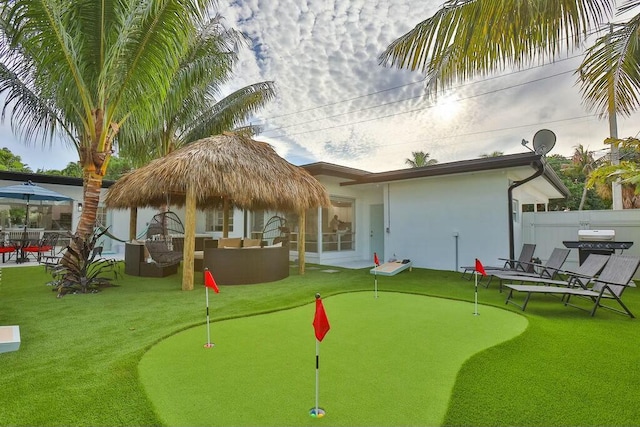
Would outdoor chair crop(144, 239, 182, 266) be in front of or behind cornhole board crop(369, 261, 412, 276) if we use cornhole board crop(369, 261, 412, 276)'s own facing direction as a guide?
in front

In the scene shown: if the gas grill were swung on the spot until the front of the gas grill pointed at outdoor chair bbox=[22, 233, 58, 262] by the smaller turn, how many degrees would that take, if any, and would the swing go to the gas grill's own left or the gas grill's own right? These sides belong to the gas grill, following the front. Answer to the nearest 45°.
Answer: approximately 45° to the gas grill's own right

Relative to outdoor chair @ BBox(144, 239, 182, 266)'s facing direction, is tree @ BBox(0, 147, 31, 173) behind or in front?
behind

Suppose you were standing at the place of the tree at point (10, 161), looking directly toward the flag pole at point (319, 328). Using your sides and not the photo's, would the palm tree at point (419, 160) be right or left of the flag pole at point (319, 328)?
left

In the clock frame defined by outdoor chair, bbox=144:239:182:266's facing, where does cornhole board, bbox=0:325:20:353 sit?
The cornhole board is roughly at 2 o'clock from the outdoor chair.

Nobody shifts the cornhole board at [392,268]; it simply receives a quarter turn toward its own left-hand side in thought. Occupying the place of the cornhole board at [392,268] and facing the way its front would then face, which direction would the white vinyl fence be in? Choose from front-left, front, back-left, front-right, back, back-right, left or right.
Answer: front-left

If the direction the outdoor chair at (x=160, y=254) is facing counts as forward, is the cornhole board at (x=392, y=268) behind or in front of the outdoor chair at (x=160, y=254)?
in front

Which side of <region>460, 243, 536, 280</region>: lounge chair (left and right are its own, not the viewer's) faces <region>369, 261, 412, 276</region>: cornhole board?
front

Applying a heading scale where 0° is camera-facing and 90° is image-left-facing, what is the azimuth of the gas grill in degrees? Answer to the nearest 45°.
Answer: approximately 0°

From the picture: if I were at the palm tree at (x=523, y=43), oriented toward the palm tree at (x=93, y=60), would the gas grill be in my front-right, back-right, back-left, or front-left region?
back-right

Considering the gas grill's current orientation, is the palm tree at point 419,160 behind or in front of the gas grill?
behind

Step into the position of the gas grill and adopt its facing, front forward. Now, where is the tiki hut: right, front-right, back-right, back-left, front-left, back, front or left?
front-right

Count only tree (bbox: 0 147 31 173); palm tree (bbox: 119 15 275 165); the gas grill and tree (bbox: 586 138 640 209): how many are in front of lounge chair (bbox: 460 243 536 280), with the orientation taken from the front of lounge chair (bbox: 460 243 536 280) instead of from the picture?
2

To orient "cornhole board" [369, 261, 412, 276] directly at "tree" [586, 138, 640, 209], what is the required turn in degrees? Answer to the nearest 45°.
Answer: approximately 180°

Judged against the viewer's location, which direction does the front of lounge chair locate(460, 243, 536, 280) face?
facing to the left of the viewer
